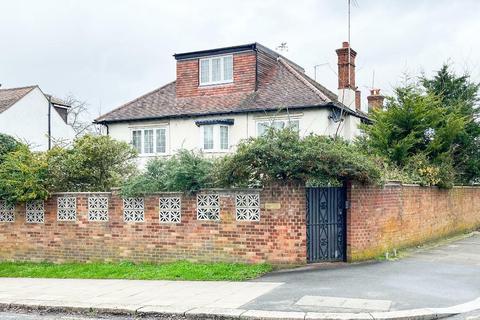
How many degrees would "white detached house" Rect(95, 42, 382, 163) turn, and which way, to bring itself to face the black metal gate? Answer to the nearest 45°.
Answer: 0° — it already faces it

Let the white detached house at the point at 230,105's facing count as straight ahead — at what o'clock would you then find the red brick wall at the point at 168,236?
The red brick wall is roughly at 12 o'clock from the white detached house.

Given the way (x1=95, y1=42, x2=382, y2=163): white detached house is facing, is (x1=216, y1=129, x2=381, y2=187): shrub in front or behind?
in front

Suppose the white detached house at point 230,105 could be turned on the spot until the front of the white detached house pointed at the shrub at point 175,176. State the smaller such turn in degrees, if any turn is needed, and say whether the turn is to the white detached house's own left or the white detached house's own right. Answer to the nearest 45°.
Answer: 0° — it already faces it

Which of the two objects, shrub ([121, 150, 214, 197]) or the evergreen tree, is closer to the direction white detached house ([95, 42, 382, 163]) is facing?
the shrub

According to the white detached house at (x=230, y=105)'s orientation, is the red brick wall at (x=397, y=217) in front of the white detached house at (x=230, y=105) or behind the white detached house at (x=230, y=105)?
in front

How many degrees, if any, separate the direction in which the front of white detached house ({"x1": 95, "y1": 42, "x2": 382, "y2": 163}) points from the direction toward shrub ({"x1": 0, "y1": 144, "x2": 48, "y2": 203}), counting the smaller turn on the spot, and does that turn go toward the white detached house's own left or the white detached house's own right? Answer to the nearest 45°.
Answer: approximately 45° to the white detached house's own right

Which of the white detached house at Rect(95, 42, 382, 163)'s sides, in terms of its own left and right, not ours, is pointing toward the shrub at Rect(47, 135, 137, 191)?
front

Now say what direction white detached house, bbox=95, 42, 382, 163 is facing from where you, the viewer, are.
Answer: facing the viewer

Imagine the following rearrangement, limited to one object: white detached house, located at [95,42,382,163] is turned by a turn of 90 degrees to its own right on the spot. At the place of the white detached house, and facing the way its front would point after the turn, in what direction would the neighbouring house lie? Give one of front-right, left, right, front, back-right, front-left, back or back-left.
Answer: front-right
